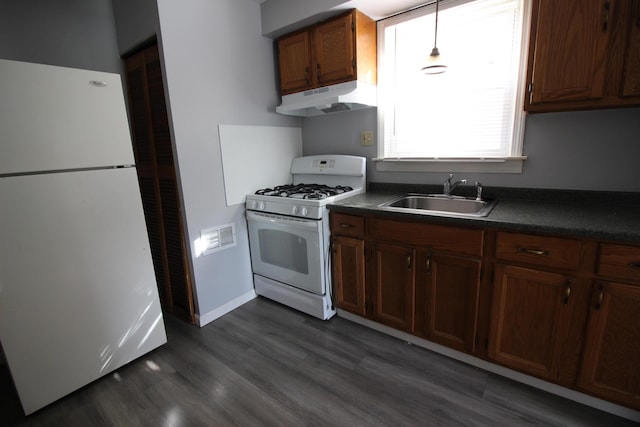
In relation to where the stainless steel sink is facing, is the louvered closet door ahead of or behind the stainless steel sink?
ahead

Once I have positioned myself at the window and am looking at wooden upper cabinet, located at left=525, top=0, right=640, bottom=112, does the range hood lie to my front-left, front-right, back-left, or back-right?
back-right

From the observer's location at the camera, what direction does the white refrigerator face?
facing the viewer and to the right of the viewer

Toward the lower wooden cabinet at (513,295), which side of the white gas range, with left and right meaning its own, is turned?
left

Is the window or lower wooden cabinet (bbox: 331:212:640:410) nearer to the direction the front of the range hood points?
the lower wooden cabinet

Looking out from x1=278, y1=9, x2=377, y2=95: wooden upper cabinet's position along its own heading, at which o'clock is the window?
The window is roughly at 8 o'clock from the wooden upper cabinet.

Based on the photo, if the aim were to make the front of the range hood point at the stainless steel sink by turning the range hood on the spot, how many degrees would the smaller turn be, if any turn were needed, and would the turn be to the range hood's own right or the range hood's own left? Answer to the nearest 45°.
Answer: approximately 90° to the range hood's own left

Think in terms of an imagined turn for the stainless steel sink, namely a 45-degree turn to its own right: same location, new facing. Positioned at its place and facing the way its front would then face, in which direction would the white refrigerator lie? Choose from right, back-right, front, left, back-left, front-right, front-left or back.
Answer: front-left

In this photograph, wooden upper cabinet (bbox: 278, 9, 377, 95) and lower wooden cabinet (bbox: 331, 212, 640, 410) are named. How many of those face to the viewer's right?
0

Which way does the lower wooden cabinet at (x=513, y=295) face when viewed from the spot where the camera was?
facing the viewer and to the left of the viewer
